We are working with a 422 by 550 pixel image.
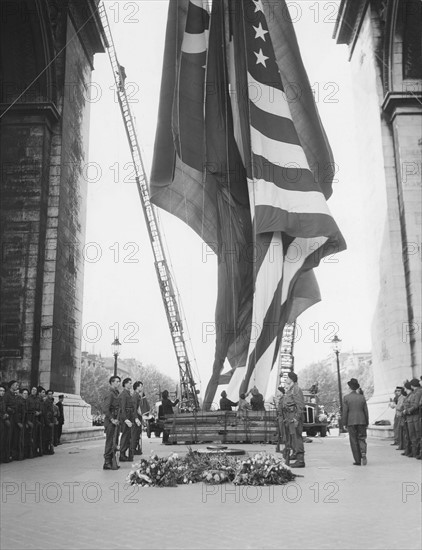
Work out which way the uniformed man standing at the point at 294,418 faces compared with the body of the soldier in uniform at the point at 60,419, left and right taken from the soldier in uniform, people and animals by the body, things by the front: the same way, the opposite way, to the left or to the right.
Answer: the opposite way

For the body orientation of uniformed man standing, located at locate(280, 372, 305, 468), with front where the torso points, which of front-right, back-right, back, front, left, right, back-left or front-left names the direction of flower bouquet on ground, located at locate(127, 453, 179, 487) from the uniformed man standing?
front-left

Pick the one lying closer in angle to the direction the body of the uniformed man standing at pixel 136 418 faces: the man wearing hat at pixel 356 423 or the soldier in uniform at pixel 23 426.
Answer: the man wearing hat

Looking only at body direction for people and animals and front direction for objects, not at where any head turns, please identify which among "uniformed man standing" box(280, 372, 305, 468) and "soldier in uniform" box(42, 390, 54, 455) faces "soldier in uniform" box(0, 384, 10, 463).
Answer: the uniformed man standing

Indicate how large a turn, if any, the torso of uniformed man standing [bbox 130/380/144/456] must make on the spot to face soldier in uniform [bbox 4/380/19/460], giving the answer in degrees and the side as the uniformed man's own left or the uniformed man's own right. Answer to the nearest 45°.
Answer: approximately 180°

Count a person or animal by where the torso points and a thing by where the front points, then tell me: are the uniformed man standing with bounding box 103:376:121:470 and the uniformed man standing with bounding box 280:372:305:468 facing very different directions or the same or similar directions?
very different directions

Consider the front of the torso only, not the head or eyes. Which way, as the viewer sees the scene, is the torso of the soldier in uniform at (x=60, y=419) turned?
to the viewer's right

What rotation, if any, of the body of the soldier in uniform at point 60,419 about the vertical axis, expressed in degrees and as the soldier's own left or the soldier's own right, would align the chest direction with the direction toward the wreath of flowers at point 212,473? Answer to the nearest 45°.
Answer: approximately 90° to the soldier's own right

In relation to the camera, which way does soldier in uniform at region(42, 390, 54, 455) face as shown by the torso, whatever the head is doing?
to the viewer's right
